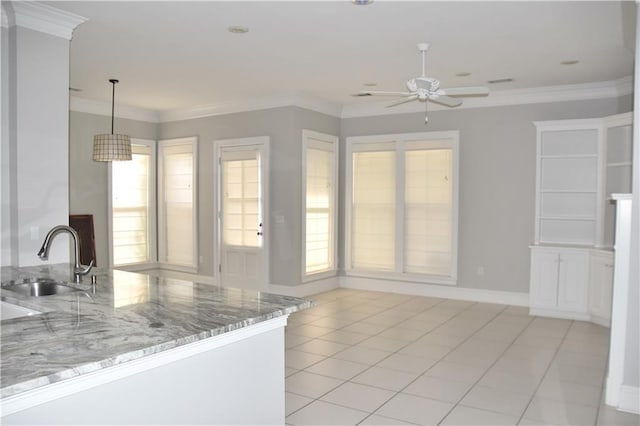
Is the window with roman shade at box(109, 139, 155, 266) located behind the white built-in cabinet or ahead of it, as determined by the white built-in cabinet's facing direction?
ahead

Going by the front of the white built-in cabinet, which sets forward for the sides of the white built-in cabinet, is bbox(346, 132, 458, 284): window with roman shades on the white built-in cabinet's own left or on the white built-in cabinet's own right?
on the white built-in cabinet's own right

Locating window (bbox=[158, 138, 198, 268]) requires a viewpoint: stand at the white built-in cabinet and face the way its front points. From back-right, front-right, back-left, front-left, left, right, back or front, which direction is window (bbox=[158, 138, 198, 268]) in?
front-right

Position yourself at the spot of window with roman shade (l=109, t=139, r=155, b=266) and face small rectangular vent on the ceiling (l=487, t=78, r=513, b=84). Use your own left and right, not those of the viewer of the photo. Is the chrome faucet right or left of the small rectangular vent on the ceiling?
right

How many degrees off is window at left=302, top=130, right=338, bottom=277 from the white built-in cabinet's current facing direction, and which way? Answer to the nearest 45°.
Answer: approximately 45° to its right

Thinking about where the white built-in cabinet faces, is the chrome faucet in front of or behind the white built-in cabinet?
in front

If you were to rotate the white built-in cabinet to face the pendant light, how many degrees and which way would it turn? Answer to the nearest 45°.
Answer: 0° — it already faces it

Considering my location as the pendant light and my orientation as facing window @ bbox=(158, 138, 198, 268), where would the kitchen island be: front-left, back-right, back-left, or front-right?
back-right

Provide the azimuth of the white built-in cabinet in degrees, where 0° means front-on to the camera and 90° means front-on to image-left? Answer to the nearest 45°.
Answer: approximately 45°
